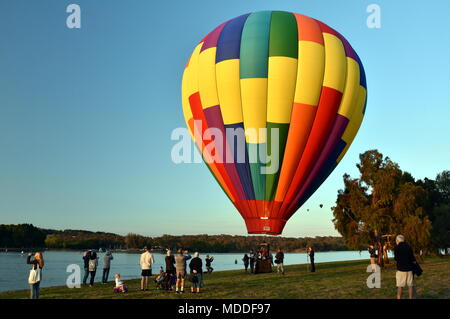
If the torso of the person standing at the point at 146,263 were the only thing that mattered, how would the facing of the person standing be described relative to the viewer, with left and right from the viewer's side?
facing away from the viewer and to the right of the viewer

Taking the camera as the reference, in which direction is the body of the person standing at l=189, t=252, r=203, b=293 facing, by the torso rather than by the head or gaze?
away from the camera

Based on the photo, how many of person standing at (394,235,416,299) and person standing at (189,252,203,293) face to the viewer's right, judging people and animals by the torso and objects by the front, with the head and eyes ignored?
0

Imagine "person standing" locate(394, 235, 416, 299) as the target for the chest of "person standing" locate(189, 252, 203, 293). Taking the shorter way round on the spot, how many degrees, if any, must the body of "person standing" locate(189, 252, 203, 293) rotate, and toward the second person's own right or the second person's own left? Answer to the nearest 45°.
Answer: approximately 135° to the second person's own right

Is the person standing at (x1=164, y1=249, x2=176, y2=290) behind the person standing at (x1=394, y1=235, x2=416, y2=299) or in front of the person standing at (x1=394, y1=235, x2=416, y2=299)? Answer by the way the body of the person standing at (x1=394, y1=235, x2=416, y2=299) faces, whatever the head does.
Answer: in front

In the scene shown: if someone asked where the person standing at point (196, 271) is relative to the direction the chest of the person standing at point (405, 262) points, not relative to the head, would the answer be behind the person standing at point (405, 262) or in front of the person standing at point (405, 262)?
in front

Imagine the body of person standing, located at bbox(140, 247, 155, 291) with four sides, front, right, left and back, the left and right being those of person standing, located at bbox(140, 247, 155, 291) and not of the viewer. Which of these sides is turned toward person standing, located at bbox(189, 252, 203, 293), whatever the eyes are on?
right

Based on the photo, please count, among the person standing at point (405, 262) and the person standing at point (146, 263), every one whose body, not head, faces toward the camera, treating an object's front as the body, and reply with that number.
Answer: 0

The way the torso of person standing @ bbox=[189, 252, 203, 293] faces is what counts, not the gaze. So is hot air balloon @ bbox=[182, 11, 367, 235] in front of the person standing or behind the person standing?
in front

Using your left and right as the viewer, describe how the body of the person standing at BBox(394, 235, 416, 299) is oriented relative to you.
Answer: facing away from the viewer and to the left of the viewer
